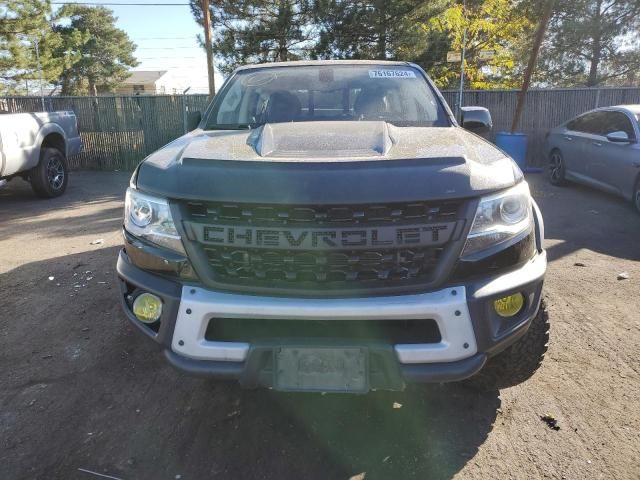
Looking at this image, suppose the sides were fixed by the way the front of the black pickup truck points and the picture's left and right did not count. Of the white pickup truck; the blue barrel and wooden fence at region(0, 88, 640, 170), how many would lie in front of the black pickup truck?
0

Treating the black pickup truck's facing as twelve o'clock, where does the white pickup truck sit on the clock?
The white pickup truck is roughly at 5 o'clock from the black pickup truck.

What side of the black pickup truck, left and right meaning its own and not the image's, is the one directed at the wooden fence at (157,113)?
back

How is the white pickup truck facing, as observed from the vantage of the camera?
facing the viewer and to the left of the viewer

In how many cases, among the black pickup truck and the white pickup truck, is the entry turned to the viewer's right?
0

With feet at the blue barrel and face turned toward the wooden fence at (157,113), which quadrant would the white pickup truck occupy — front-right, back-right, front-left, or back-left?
front-left

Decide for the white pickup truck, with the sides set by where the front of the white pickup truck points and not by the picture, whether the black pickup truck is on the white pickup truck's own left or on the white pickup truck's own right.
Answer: on the white pickup truck's own left

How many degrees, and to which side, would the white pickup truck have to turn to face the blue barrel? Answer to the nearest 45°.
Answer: approximately 135° to its left

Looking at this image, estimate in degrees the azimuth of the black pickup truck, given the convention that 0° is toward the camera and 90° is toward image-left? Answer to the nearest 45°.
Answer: approximately 0°
